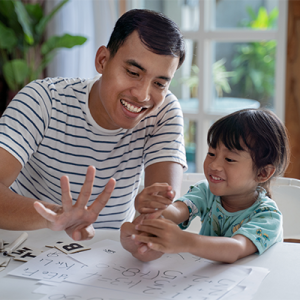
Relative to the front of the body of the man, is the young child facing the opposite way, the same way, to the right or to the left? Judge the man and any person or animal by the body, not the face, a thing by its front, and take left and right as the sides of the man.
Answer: to the right

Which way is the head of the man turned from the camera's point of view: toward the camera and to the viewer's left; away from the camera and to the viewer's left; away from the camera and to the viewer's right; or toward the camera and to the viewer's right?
toward the camera and to the viewer's right

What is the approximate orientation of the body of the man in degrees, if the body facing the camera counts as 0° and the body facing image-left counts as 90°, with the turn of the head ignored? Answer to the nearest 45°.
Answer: approximately 315°

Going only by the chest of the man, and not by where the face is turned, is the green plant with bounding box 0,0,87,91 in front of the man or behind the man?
behind

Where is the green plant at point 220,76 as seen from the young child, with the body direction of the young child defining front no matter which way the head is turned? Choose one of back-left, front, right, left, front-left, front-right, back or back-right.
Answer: back-right

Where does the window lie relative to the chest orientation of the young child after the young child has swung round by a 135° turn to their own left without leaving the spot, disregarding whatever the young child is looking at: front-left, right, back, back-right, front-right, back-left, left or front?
left

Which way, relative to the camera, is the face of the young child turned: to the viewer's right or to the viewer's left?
to the viewer's left

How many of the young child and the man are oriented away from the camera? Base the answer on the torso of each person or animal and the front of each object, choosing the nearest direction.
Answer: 0
